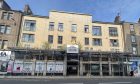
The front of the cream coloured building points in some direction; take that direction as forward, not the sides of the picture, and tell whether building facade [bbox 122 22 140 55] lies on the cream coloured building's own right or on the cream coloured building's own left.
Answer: on the cream coloured building's own left

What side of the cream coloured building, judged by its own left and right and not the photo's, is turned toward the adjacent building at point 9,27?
right

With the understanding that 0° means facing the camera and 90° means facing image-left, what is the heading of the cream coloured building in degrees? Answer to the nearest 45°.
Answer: approximately 0°
